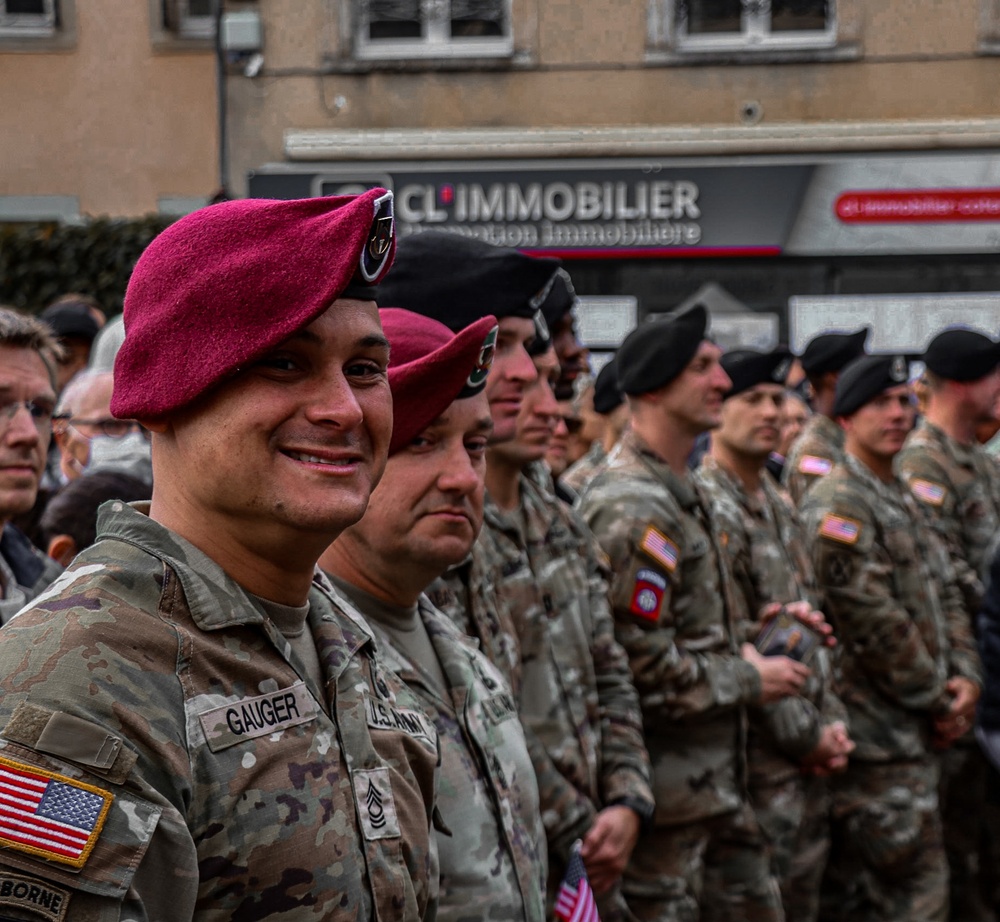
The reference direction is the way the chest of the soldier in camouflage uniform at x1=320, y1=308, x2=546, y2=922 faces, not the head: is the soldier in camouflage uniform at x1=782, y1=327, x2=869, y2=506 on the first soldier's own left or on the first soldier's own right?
on the first soldier's own left

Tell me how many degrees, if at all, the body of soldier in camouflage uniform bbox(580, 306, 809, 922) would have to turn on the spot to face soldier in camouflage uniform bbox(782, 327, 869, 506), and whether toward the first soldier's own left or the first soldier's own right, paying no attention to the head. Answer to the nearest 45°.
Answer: approximately 90° to the first soldier's own left

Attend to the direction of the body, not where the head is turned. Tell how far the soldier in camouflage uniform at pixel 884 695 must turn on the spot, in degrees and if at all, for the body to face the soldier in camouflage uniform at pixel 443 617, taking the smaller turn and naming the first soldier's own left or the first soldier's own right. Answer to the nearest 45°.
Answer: approximately 45° to the first soldier's own right

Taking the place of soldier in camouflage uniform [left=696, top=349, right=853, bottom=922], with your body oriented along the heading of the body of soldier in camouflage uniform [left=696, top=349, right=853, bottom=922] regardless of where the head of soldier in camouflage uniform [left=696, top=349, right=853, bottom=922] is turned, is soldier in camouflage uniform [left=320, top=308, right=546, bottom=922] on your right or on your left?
on your right
